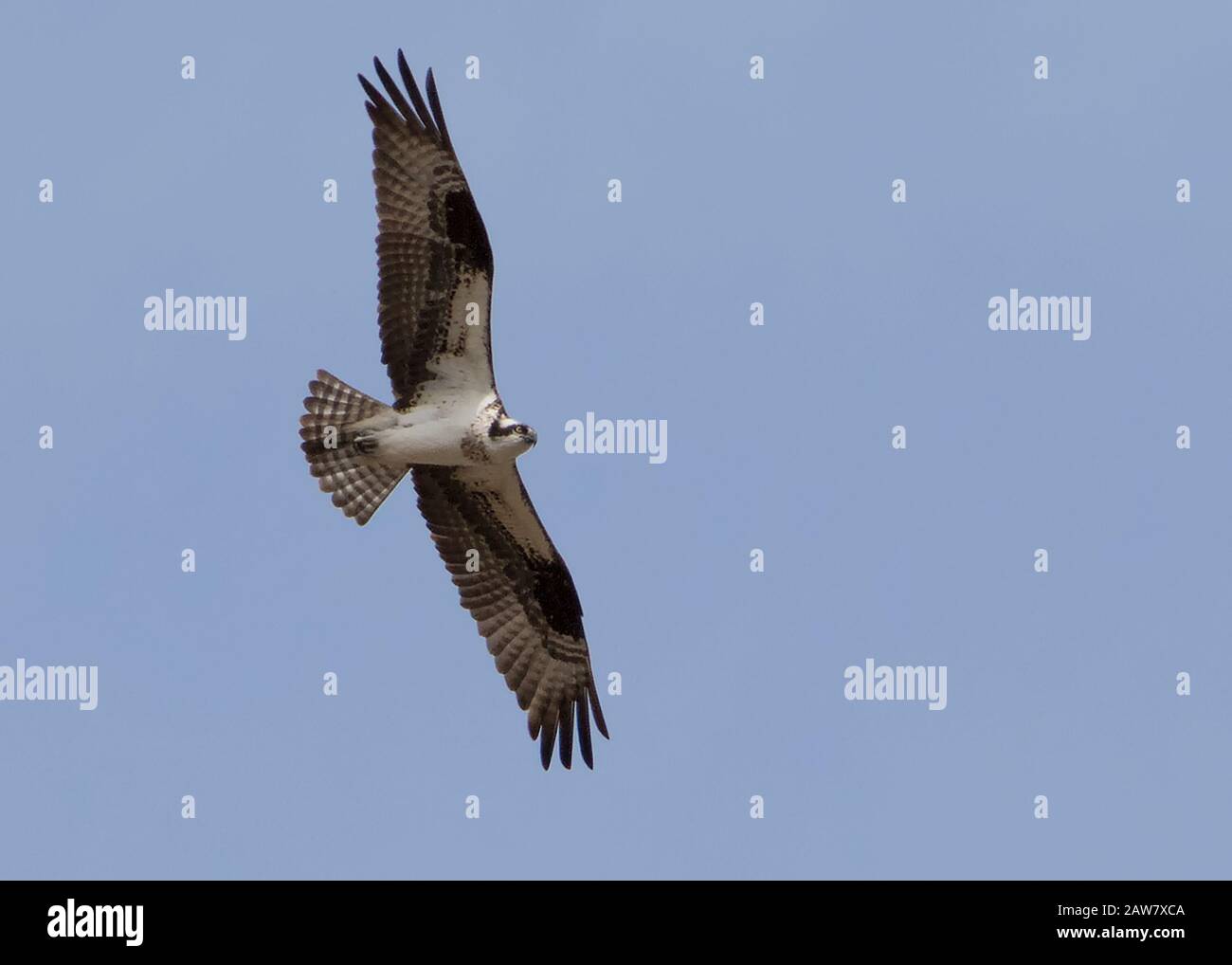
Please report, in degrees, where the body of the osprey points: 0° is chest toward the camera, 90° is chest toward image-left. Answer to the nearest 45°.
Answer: approximately 270°
